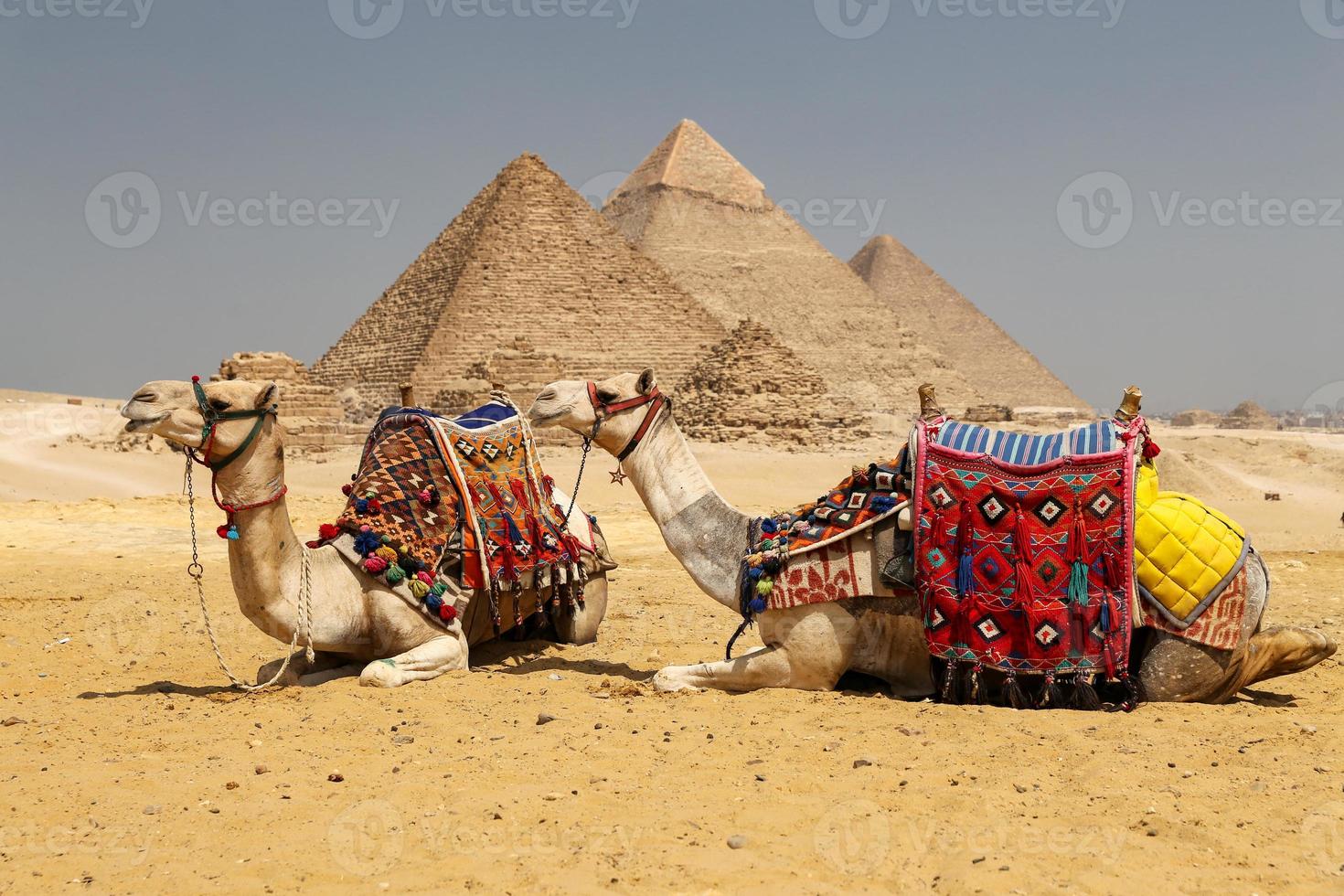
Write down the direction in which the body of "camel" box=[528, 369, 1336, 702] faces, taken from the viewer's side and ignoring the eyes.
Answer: to the viewer's left

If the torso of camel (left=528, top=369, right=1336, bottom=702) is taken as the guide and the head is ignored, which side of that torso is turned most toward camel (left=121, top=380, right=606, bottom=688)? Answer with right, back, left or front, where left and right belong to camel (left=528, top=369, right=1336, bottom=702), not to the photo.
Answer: front

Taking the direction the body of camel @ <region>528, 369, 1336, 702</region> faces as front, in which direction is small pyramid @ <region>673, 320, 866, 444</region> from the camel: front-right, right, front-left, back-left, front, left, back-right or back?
right

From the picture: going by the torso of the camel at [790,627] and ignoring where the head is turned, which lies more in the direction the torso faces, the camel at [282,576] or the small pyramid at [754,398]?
the camel
